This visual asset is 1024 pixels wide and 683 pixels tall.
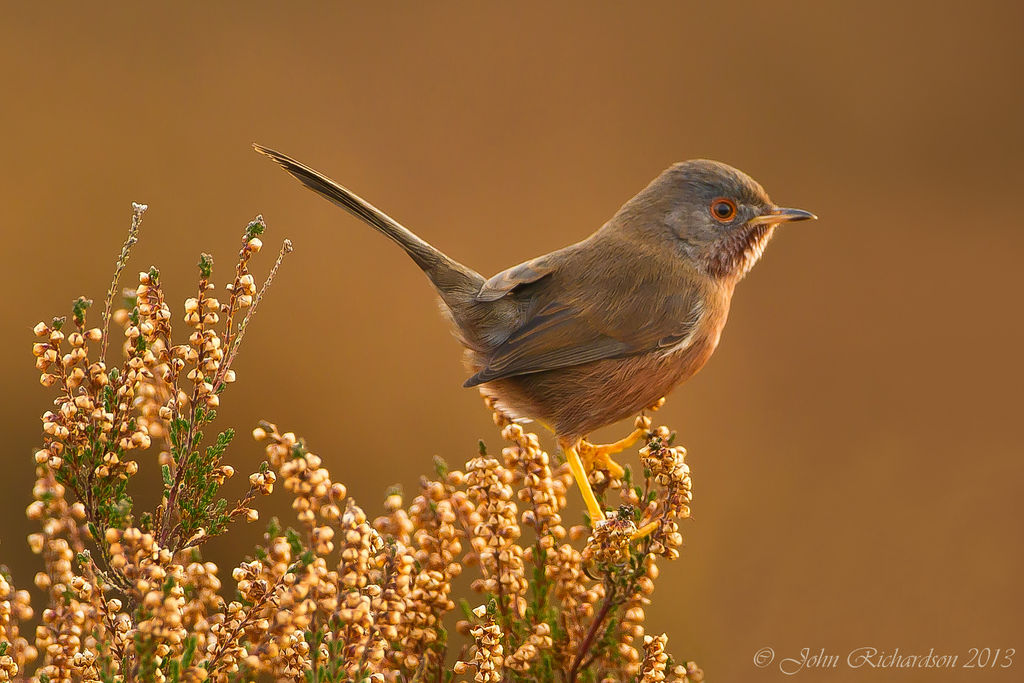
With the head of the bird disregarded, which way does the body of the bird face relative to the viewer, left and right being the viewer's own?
facing to the right of the viewer
